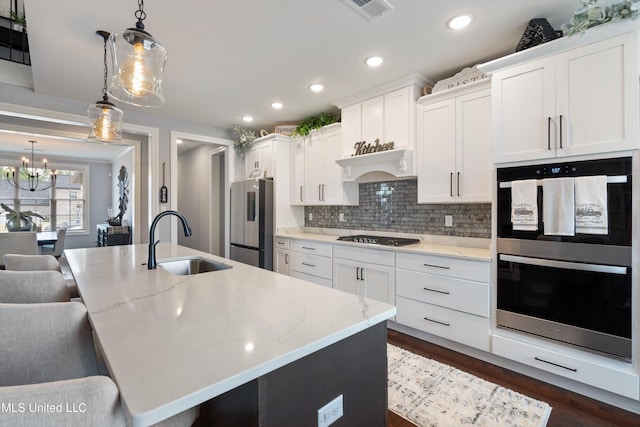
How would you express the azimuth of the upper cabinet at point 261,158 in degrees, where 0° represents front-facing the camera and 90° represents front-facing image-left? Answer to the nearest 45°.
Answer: approximately 45°

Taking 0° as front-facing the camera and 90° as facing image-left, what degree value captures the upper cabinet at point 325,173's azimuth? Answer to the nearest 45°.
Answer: approximately 45°

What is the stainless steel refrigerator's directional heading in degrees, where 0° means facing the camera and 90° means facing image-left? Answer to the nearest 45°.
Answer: approximately 45°

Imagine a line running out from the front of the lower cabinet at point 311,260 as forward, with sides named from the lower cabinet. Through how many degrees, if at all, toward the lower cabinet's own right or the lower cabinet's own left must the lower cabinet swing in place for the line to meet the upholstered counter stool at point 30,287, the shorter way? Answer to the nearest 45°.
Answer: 0° — it already faces it

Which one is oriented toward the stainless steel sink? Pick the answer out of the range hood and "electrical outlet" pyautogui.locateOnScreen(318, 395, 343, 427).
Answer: the range hood

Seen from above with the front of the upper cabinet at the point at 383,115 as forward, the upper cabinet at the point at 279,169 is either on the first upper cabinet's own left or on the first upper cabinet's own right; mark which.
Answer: on the first upper cabinet's own right
